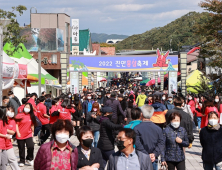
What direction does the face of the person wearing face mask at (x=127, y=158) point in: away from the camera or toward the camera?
toward the camera

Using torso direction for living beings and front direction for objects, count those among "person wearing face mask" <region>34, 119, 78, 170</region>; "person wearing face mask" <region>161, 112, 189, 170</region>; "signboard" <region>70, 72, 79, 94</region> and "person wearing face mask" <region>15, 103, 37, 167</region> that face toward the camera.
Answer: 4

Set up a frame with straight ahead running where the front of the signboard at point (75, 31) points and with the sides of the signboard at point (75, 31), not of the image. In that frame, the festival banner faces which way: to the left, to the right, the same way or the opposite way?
the same way

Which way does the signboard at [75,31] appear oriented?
toward the camera

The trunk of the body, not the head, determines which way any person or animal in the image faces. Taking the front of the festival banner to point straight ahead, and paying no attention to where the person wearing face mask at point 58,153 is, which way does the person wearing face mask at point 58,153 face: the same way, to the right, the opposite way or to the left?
the same way

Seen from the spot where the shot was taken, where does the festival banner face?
facing the viewer

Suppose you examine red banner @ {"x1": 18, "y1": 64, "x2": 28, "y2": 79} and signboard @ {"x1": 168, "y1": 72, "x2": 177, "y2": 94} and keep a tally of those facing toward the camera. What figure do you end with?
2

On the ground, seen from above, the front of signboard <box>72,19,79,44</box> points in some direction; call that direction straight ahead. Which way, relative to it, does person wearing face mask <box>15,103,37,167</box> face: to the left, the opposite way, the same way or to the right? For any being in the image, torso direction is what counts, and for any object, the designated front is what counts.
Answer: the same way

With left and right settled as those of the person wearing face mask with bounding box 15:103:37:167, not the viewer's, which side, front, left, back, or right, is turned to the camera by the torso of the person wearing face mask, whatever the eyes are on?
front

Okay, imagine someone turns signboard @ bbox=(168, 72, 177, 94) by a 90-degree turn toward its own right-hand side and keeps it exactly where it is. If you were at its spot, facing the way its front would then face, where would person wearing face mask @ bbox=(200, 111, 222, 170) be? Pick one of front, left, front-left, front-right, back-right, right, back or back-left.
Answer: left

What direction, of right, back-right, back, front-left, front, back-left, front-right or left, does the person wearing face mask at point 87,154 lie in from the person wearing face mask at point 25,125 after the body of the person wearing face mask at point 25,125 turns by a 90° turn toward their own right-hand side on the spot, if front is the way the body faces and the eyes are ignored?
left

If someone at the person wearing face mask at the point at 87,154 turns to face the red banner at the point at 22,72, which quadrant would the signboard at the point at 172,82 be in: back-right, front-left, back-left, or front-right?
front-right

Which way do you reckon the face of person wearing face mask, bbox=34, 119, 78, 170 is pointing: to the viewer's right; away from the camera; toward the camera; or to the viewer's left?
toward the camera
